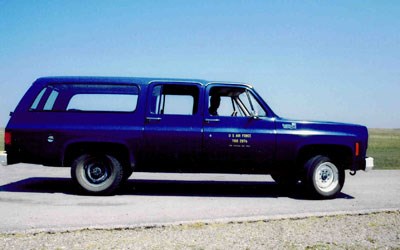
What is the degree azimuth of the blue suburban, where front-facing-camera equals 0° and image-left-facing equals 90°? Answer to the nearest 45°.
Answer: approximately 270°
